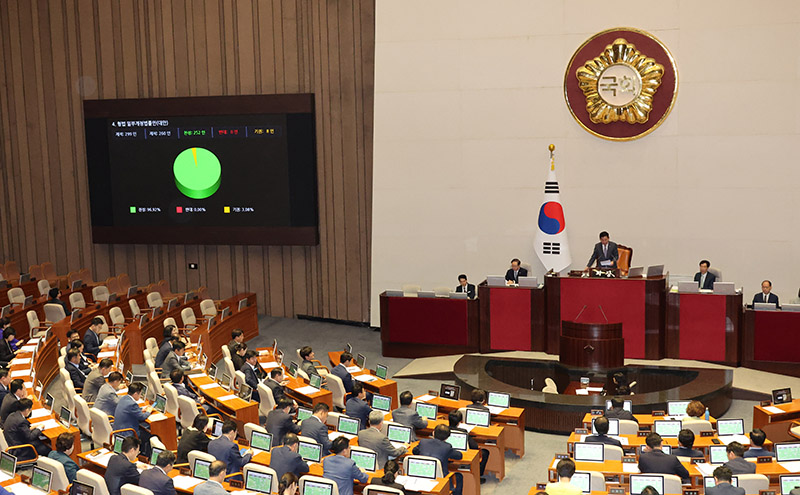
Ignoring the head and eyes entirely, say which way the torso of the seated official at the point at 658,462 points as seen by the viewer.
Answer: away from the camera

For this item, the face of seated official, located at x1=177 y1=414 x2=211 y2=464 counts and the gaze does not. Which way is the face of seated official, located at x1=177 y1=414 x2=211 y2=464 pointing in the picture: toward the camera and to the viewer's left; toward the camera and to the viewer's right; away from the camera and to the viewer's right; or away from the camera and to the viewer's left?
away from the camera and to the viewer's right

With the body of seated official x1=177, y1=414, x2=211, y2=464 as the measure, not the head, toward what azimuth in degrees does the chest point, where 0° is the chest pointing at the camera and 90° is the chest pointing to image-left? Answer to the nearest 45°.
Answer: approximately 225°

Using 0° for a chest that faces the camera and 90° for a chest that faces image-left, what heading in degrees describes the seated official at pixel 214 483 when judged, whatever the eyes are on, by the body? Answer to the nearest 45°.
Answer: approximately 225°

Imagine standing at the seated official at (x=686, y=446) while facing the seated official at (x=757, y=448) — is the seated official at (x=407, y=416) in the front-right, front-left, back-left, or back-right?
back-left

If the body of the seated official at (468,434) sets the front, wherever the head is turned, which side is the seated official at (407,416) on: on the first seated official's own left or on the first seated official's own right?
on the first seated official's own left

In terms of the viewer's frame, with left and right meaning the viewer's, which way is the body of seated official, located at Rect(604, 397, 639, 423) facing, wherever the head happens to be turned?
facing away from the viewer

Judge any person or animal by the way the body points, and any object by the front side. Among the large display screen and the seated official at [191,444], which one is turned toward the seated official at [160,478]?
the large display screen

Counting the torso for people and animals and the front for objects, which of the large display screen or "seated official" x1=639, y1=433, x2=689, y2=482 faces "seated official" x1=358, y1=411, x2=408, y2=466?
the large display screen

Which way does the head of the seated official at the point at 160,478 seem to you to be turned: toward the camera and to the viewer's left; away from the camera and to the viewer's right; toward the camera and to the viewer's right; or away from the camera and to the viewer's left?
away from the camera and to the viewer's right

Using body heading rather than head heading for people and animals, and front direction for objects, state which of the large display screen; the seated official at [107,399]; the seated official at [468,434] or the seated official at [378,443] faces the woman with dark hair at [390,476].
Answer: the large display screen

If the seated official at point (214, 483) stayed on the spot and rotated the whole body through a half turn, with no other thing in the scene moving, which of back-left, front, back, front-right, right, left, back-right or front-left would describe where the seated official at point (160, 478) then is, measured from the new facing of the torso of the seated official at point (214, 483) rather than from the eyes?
right

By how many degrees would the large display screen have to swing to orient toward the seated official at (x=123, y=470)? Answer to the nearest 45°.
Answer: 0° — it already faces them

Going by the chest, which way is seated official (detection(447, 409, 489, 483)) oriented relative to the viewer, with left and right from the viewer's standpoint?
facing away from the viewer and to the right of the viewer

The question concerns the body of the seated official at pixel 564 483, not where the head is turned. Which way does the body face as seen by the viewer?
away from the camera

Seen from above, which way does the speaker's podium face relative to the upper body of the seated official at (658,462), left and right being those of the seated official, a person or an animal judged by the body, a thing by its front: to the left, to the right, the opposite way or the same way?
the opposite way

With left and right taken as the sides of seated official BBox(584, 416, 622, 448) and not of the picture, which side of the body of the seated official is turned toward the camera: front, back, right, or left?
back
